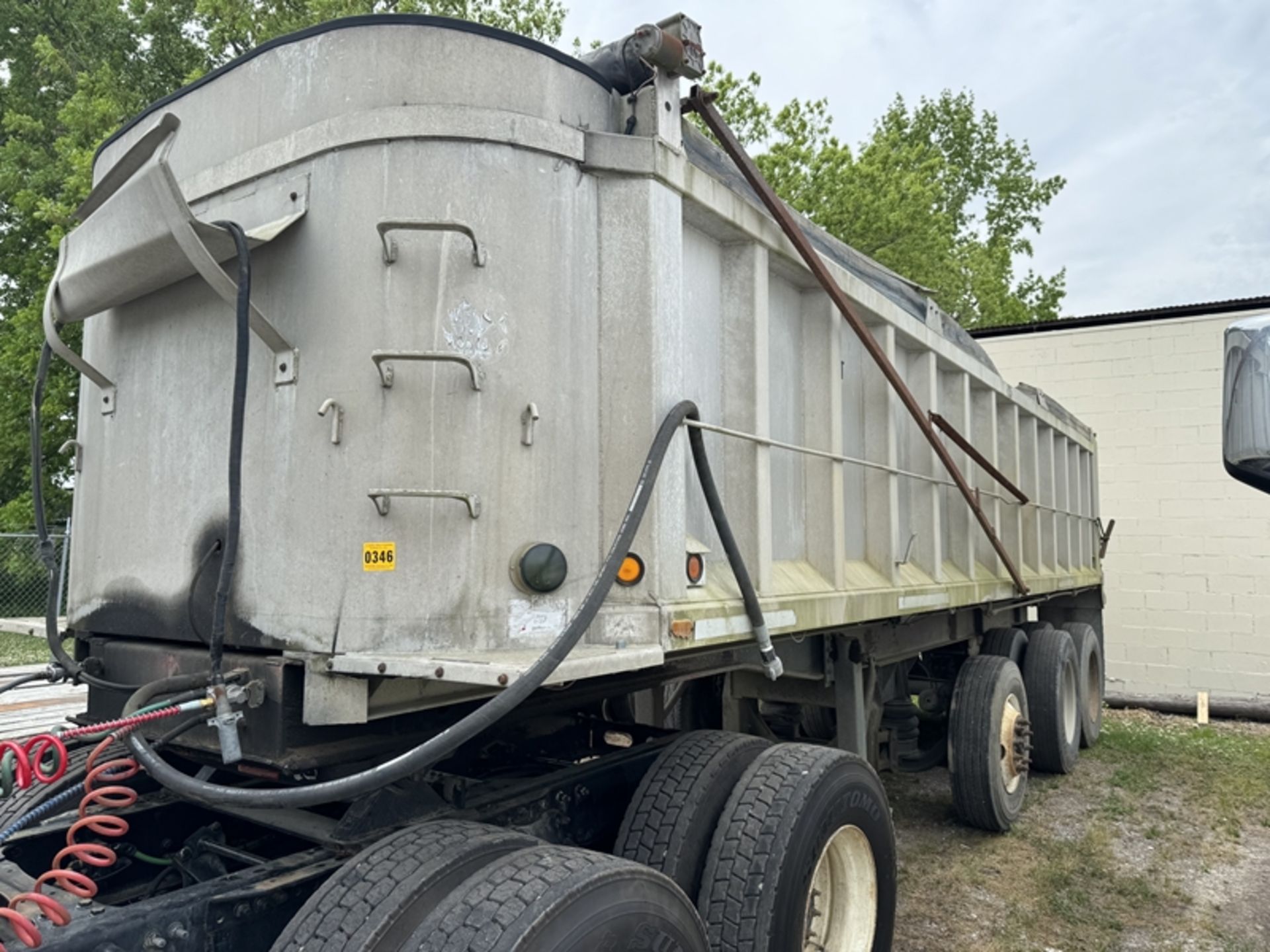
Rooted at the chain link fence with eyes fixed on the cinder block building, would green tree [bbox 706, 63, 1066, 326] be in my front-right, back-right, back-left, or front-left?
front-left

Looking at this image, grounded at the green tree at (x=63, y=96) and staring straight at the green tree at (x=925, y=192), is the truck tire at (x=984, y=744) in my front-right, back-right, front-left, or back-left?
front-right

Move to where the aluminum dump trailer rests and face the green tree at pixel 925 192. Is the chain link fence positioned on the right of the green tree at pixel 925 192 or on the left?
left

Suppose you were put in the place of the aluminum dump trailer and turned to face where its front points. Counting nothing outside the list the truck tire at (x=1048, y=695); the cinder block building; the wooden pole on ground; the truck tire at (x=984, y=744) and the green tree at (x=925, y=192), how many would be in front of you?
0

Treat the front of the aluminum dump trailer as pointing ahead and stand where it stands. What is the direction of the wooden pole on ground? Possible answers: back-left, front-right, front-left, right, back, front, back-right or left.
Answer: back

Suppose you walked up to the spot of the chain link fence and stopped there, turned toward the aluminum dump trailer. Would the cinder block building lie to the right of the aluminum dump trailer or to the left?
left

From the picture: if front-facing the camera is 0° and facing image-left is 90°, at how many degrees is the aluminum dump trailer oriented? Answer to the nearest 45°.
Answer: approximately 45°

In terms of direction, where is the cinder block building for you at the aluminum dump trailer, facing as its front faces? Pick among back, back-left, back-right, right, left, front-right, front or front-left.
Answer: back

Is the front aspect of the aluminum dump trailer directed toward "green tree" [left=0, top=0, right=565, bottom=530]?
no

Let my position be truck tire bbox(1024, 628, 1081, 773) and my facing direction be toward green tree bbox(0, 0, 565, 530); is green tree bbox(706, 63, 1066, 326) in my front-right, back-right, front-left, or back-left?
front-right

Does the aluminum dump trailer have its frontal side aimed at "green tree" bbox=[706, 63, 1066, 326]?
no

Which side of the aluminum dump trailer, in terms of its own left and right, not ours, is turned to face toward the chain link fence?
right

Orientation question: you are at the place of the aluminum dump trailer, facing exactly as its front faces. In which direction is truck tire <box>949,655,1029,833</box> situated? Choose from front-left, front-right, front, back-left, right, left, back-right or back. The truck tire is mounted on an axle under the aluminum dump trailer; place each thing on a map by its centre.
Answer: back
